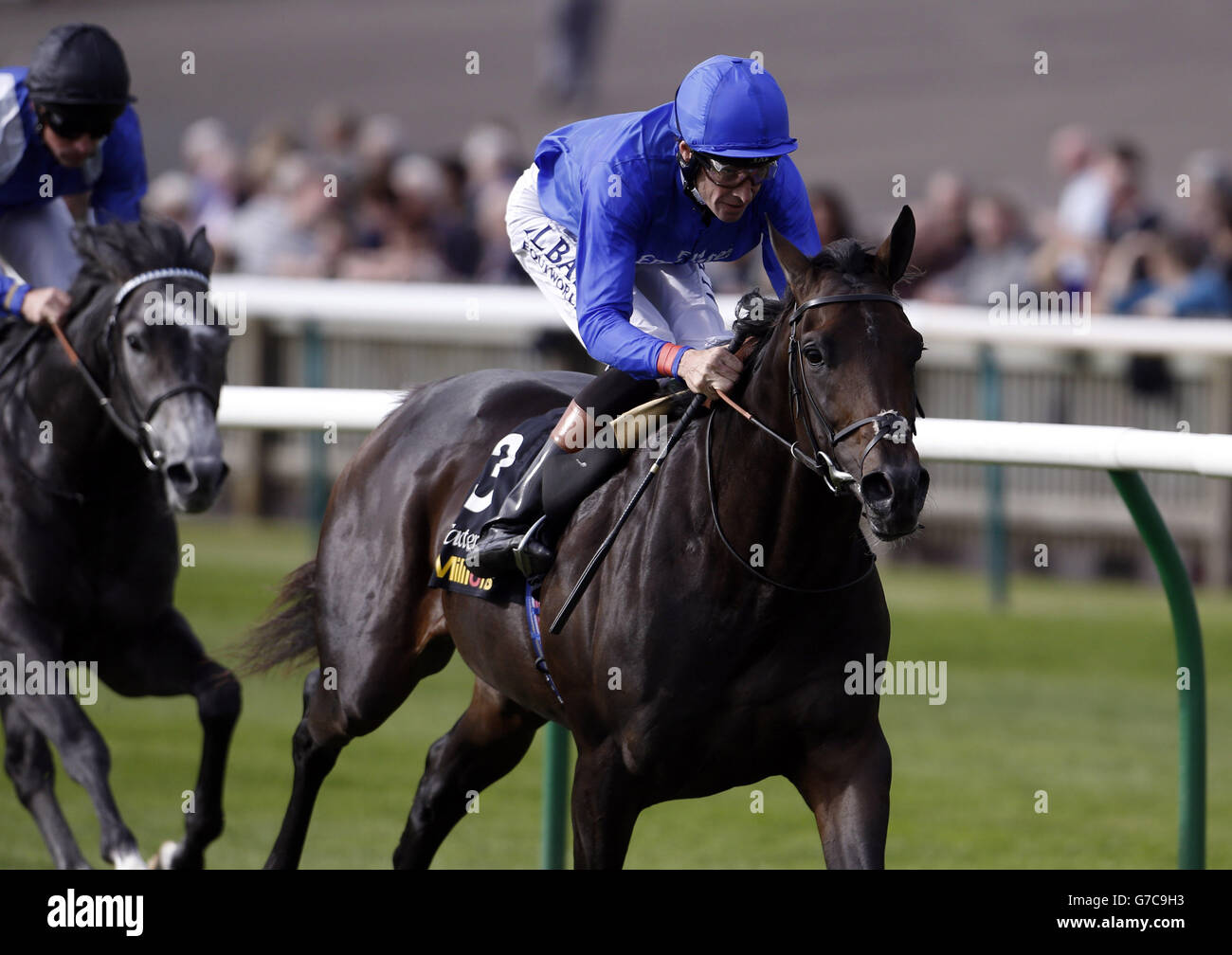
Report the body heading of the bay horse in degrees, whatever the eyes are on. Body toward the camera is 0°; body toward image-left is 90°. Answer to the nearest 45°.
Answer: approximately 315°

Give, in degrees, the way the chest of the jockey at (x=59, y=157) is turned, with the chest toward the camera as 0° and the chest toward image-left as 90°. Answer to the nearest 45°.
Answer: approximately 315°

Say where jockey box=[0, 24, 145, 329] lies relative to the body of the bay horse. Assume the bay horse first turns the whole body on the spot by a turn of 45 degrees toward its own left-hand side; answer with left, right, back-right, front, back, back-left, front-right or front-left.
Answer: back-left
